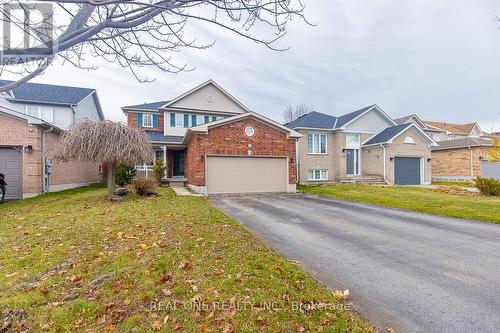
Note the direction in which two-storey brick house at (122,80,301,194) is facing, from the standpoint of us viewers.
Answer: facing the viewer

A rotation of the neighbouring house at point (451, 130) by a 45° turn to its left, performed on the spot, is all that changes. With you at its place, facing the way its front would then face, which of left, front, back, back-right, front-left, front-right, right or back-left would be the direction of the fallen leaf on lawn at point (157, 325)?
front-right

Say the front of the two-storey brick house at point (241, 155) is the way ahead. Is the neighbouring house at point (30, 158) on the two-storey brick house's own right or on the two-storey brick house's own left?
on the two-storey brick house's own right

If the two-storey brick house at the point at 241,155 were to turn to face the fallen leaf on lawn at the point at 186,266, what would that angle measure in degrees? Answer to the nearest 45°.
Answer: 0° — it already faces it

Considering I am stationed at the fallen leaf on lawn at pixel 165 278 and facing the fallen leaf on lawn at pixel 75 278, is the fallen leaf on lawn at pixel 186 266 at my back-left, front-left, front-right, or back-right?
back-right

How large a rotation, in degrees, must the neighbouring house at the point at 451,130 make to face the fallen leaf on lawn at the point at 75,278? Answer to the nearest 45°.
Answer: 0° — it already faces it

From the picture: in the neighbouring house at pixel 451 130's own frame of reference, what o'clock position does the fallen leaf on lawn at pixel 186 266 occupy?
The fallen leaf on lawn is roughly at 12 o'clock from the neighbouring house.

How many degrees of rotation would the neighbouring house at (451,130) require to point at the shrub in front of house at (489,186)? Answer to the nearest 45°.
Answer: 0° — it already faces it

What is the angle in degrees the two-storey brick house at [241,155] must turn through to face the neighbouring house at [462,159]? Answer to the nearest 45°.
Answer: approximately 90° to its left

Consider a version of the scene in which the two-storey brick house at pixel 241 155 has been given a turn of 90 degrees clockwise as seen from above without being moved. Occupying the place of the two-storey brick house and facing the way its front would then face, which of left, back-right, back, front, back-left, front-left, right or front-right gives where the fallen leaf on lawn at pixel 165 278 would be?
left

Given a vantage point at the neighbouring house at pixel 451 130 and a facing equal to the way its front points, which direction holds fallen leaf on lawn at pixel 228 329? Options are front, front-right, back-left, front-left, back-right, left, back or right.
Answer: front

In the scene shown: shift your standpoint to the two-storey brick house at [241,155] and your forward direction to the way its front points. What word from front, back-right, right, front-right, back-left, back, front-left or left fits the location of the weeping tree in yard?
front-right

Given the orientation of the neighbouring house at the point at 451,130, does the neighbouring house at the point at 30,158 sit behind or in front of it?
in front

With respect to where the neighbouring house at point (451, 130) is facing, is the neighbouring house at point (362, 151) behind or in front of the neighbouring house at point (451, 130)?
in front
